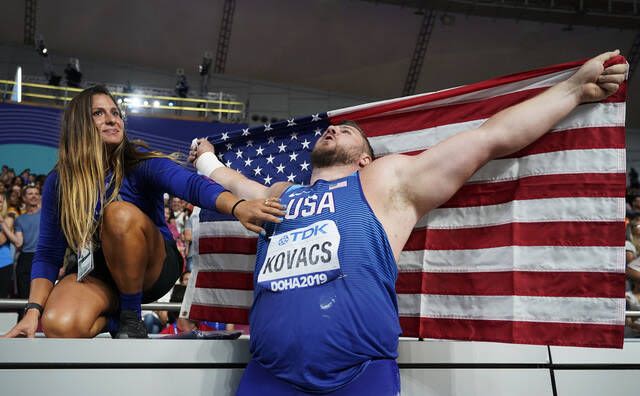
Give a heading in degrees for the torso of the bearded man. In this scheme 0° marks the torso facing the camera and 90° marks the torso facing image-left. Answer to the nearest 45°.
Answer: approximately 45°

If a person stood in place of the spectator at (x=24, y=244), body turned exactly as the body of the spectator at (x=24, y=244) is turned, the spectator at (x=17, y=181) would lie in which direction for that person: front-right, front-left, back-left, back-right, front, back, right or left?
back

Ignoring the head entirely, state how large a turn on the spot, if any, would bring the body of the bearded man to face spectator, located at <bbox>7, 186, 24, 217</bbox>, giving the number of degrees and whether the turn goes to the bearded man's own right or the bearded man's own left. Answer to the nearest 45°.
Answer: approximately 90° to the bearded man's own right

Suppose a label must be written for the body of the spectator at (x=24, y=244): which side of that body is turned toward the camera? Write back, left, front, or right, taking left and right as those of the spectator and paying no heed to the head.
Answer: front

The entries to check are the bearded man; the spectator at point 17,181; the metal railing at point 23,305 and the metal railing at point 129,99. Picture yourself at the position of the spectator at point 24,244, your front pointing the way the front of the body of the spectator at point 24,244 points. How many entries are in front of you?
2

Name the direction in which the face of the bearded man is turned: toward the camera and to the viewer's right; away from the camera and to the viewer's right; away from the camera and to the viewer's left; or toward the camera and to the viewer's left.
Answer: toward the camera and to the viewer's left

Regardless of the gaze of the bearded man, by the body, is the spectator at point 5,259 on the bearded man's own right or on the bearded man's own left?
on the bearded man's own right

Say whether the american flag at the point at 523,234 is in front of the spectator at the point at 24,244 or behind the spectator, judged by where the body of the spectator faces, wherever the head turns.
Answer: in front

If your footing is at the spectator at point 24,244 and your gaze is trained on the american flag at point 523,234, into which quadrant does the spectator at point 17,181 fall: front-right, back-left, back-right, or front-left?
back-left

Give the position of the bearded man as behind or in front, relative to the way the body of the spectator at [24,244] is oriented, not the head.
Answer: in front

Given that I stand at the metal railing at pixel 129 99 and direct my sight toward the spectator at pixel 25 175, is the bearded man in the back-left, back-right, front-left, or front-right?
front-left

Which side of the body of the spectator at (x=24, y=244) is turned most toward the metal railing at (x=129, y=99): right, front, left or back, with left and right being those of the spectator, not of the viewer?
back

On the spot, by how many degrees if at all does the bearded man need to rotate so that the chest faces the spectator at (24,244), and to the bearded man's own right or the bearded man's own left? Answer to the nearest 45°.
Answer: approximately 90° to the bearded man's own right

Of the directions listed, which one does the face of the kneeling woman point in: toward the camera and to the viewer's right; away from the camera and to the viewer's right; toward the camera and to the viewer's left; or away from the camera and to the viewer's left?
toward the camera and to the viewer's right

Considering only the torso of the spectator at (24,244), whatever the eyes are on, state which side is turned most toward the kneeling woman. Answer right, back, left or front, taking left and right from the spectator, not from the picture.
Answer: front

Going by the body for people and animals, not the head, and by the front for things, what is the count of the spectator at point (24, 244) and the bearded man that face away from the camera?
0
